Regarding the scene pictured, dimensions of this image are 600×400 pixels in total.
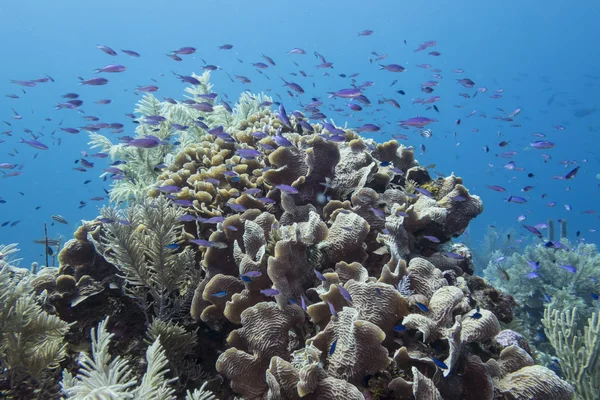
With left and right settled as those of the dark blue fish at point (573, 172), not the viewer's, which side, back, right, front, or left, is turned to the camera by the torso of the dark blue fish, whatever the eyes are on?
left

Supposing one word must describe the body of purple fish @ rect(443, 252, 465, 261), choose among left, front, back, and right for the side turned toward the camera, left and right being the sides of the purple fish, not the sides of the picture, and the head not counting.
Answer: right

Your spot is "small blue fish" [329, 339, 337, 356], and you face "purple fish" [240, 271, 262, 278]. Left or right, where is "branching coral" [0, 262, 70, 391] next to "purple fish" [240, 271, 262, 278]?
left

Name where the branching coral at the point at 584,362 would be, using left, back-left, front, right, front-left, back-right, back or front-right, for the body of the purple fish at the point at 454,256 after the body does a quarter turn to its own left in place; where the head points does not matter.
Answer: front-right

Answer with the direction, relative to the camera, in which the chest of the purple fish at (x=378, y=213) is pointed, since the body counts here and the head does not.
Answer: to the viewer's right
